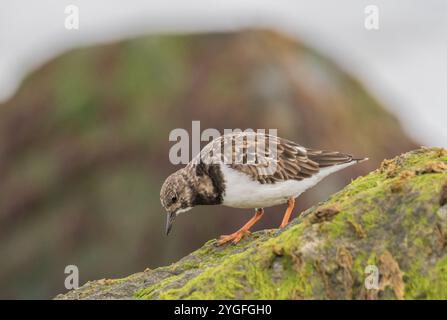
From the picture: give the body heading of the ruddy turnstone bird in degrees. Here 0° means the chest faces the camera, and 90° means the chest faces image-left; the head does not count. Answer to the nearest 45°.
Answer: approximately 90°
